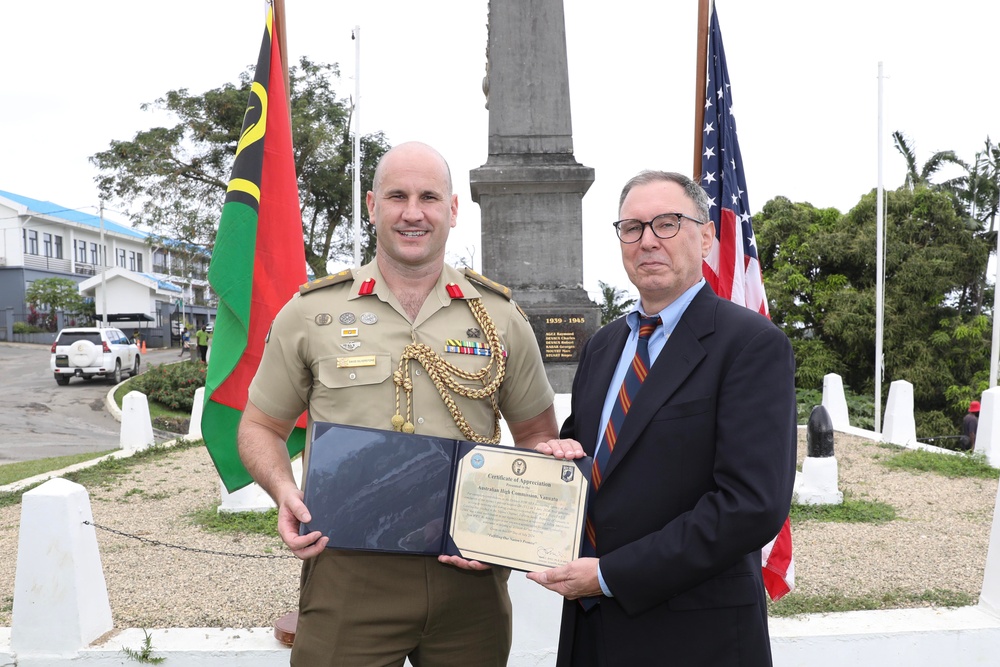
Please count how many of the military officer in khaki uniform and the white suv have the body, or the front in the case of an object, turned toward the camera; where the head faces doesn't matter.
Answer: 1

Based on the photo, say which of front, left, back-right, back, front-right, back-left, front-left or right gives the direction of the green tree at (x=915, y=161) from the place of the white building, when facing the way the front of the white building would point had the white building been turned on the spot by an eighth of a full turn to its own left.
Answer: front-right

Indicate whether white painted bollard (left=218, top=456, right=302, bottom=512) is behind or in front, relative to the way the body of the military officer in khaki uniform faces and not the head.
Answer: behind

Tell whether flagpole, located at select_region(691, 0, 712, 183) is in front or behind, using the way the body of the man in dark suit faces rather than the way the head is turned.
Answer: behind

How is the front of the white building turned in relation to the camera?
facing the viewer and to the right of the viewer

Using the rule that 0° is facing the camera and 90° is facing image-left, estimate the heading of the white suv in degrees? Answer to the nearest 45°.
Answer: approximately 225°

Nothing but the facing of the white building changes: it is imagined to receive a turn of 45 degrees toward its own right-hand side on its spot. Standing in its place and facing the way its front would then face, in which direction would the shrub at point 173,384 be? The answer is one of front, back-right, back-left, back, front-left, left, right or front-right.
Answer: front

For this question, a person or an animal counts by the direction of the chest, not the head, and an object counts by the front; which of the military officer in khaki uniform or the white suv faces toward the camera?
the military officer in khaki uniform

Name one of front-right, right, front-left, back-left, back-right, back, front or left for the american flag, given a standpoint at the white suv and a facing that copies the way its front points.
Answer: back-right

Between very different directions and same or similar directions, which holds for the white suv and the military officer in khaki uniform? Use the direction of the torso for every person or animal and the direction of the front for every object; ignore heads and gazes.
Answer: very different directions

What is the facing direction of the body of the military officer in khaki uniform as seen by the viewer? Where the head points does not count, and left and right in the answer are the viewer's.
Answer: facing the viewer

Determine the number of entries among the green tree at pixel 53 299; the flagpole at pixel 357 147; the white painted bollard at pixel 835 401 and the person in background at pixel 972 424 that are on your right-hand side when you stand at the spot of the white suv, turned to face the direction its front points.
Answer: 3

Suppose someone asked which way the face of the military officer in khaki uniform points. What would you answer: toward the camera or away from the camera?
toward the camera

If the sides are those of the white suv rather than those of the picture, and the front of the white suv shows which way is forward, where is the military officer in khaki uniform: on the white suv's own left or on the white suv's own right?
on the white suv's own right
